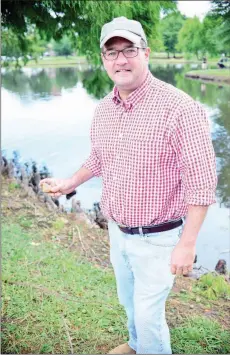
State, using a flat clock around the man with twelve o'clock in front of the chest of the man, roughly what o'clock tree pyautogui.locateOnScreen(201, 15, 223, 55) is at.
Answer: The tree is roughly at 5 o'clock from the man.

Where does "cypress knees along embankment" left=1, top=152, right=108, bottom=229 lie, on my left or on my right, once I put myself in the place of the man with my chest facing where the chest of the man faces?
on my right

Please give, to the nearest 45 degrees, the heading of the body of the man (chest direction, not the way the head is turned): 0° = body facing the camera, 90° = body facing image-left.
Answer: approximately 45°

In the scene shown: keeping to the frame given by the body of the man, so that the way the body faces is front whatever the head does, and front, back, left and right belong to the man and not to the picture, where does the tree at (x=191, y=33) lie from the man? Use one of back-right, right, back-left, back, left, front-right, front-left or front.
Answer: back-right
